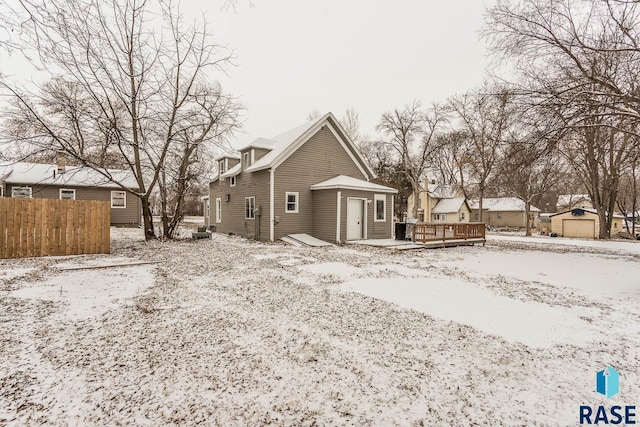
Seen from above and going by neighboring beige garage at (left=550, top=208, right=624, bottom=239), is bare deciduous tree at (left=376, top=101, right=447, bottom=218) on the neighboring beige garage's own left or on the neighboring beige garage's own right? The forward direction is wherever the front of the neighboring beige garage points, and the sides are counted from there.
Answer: on the neighboring beige garage's own right

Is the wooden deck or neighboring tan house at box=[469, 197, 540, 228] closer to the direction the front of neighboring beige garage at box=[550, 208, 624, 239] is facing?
the wooden deck

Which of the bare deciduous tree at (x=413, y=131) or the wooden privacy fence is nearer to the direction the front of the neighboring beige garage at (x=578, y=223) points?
the wooden privacy fence

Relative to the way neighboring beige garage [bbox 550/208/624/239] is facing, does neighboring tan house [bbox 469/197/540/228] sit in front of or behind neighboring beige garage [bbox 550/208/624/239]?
behind

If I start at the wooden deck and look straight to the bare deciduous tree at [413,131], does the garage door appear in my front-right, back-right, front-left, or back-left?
front-right

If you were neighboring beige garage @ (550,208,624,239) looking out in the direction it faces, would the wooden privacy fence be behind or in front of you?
in front

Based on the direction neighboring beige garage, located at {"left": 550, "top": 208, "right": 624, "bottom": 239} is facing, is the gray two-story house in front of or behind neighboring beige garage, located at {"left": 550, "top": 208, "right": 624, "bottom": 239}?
in front

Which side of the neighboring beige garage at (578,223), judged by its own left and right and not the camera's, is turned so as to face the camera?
front

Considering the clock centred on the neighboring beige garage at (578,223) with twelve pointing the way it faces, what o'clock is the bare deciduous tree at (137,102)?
The bare deciduous tree is roughly at 1 o'clock from the neighboring beige garage.
